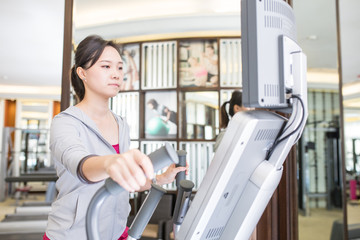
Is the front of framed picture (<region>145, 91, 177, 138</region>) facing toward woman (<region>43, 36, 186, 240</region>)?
yes

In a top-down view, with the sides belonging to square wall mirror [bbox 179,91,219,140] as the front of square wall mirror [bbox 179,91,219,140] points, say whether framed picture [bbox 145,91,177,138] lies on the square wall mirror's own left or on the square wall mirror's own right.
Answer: on the square wall mirror's own right

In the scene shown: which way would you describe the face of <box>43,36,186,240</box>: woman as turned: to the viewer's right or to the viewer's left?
to the viewer's right

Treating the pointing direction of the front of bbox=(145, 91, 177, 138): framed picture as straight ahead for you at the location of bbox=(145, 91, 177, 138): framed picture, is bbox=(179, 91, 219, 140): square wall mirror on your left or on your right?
on your left

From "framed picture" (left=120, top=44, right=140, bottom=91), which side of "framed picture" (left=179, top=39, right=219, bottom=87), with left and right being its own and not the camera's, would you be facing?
right

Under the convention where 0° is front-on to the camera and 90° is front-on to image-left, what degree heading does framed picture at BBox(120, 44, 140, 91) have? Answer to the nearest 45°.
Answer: approximately 0°

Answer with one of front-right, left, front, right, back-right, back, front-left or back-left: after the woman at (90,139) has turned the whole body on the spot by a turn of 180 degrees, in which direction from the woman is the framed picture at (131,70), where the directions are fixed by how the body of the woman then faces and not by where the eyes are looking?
front-right

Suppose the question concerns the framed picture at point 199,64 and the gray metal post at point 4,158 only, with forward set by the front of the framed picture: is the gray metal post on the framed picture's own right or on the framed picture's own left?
on the framed picture's own right

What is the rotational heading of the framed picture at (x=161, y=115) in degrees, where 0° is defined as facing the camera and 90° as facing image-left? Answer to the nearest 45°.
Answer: approximately 0°

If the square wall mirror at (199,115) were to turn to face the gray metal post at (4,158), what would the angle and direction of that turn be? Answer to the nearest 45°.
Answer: approximately 45° to its right

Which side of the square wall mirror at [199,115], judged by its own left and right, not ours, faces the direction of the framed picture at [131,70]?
right

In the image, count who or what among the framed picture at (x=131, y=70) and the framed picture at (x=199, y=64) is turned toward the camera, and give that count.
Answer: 2

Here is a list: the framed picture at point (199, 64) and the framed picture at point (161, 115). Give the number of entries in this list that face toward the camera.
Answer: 2
